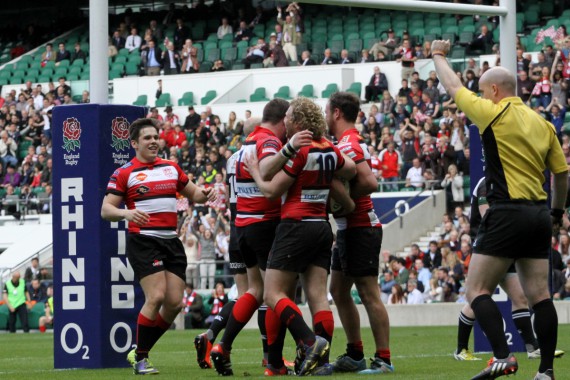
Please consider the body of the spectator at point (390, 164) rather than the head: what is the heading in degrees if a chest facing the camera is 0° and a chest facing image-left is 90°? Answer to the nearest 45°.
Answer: approximately 0°

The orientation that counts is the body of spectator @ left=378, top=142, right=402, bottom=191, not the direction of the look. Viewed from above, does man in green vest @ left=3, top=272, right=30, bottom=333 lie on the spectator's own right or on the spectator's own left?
on the spectator's own right

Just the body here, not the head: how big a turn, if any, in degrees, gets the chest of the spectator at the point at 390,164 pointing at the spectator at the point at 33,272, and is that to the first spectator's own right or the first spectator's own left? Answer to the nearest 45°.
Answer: approximately 90° to the first spectator's own right

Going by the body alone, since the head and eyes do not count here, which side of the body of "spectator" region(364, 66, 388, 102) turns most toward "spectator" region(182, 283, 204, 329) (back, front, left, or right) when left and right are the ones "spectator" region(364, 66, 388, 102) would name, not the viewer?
front

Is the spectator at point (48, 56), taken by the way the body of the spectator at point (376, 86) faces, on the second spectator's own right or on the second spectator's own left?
on the second spectator's own right

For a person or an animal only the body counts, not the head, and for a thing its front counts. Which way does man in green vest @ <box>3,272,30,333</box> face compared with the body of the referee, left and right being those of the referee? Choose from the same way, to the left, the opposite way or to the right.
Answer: the opposite way

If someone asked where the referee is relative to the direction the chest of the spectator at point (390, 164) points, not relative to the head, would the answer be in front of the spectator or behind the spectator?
in front

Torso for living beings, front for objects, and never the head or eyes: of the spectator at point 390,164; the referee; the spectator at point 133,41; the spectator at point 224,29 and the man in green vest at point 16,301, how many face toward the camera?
4
